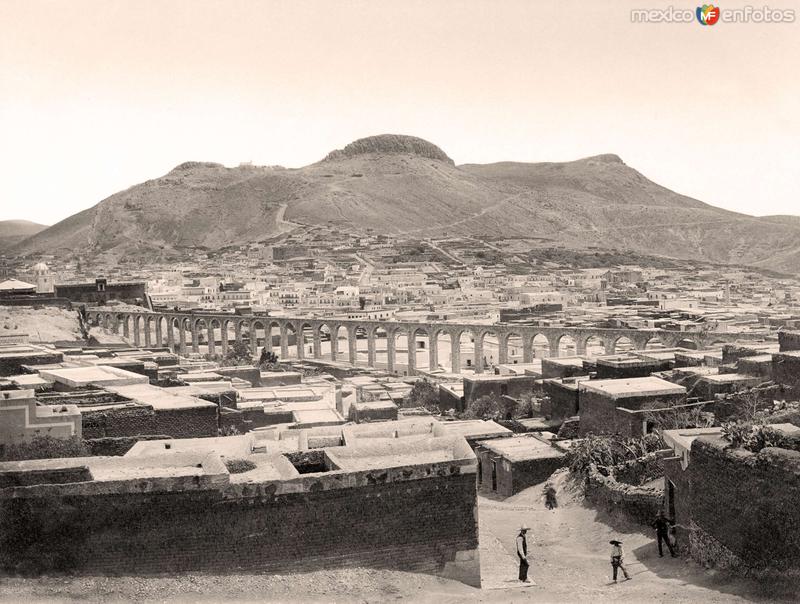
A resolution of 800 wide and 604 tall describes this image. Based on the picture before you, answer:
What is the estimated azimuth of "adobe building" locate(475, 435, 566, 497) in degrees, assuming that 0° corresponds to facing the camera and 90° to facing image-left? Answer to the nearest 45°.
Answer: approximately 45°

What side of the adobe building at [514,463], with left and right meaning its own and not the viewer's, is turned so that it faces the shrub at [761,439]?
left

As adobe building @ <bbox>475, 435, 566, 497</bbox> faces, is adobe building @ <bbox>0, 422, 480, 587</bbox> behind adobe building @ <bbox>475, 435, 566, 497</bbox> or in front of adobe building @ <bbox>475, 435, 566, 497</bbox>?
in front

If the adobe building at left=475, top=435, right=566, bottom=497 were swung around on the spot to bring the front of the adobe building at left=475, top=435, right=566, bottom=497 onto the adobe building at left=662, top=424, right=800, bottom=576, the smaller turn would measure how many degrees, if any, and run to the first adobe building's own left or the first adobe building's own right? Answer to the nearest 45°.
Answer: approximately 45° to the first adobe building's own left

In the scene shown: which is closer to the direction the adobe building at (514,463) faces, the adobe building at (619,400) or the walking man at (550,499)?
the walking man

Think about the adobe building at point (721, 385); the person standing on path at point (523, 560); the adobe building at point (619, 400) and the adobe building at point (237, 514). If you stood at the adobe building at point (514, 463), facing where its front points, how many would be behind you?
2

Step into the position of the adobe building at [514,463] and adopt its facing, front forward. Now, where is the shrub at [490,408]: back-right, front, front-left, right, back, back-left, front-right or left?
back-right

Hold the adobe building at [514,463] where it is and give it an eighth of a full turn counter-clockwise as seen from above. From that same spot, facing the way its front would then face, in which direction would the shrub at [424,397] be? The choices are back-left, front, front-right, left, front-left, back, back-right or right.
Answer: back

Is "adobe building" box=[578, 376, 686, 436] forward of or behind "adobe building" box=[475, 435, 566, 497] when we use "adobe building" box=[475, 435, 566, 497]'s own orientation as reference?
behind

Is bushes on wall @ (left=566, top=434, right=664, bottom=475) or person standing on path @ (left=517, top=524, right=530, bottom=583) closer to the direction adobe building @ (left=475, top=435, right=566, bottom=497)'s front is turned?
the person standing on path

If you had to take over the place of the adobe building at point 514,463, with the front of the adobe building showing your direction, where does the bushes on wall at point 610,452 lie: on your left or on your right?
on your left
